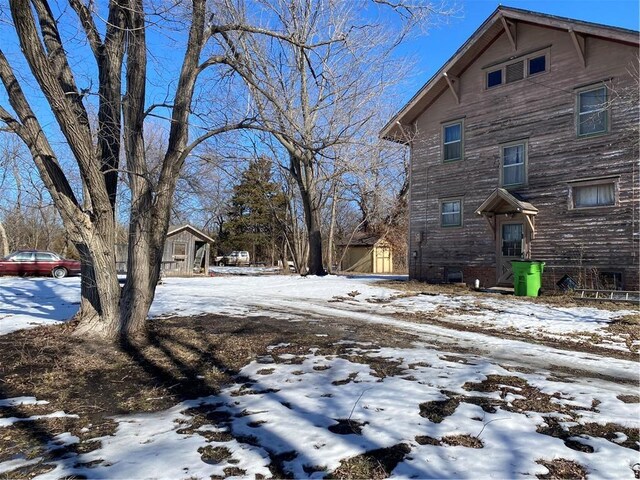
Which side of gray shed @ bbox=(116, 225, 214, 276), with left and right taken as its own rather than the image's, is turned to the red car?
right

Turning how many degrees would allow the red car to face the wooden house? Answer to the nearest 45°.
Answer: approximately 135° to its left

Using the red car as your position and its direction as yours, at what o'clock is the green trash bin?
The green trash bin is roughly at 8 o'clock from the red car.

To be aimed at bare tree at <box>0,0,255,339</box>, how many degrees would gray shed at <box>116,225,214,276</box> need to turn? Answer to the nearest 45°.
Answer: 0° — it already faces it

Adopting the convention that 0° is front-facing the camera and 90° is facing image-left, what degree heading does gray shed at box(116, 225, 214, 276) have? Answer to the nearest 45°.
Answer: approximately 0°

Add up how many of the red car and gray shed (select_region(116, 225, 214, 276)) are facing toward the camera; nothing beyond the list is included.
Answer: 1

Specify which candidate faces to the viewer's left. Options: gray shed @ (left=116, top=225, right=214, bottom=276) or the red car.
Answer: the red car

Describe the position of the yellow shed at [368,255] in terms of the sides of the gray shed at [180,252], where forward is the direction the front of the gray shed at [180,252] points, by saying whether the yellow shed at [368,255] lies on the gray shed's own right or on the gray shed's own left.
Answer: on the gray shed's own left

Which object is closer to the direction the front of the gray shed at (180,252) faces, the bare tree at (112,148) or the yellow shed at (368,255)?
the bare tree

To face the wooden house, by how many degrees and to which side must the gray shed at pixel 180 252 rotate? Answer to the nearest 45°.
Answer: approximately 45° to its left

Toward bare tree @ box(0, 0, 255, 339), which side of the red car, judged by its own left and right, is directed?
left

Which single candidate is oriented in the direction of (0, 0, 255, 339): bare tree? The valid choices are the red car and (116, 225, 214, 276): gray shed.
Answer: the gray shed

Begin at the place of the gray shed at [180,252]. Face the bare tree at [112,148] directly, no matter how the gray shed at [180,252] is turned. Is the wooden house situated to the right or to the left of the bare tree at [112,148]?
left

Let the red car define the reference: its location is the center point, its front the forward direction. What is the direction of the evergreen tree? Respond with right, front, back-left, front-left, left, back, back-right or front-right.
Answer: back-right
